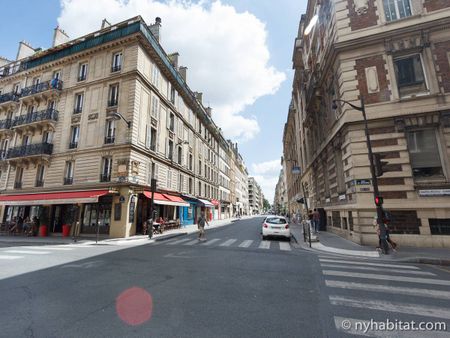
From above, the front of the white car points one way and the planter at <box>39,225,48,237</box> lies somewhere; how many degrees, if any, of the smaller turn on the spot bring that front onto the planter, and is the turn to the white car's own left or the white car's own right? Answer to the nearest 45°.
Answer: approximately 90° to the white car's own left

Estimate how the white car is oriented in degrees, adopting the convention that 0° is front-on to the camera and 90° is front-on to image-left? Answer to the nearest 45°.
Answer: approximately 180°

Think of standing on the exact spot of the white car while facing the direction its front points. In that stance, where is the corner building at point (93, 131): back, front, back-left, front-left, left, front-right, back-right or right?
left

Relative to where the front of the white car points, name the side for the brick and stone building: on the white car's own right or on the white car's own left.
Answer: on the white car's own right
